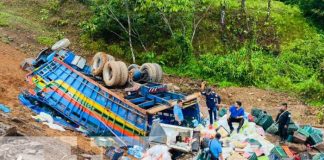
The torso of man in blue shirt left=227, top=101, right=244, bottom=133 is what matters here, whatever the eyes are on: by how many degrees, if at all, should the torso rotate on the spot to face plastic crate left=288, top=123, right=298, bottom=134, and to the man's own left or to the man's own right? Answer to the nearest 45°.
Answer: approximately 90° to the man's own left

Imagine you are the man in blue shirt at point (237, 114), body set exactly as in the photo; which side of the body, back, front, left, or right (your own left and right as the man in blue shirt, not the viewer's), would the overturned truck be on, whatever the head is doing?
right

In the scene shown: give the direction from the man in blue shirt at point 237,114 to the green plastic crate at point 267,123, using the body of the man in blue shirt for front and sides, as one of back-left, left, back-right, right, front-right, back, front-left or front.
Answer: back-left

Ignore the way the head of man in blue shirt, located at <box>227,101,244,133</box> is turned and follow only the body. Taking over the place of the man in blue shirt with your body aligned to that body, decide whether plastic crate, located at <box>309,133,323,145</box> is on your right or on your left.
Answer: on your left

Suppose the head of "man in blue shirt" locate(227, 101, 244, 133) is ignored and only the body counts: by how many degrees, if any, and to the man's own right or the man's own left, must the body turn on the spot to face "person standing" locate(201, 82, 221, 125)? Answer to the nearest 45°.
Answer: approximately 135° to the man's own right

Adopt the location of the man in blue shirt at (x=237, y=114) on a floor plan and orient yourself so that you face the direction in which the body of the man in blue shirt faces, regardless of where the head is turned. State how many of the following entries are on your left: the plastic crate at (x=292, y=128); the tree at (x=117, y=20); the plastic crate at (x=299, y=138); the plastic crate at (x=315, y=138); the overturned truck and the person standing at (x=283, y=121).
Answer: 4

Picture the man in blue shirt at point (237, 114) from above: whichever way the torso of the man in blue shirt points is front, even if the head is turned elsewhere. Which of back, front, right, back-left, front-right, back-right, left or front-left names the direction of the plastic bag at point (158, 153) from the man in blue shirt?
front-right

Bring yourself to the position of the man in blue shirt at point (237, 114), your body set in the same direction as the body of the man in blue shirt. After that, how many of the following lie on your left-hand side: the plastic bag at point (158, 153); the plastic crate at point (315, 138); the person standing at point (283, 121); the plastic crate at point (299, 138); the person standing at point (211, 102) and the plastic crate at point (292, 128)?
4

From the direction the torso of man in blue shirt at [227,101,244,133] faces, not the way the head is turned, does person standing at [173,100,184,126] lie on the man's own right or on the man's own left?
on the man's own right

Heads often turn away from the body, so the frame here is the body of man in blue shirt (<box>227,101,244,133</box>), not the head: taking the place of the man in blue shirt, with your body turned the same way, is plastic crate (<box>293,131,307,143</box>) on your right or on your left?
on your left

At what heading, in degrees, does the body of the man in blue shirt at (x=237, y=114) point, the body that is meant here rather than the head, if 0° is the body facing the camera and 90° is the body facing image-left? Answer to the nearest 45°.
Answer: approximately 0°
